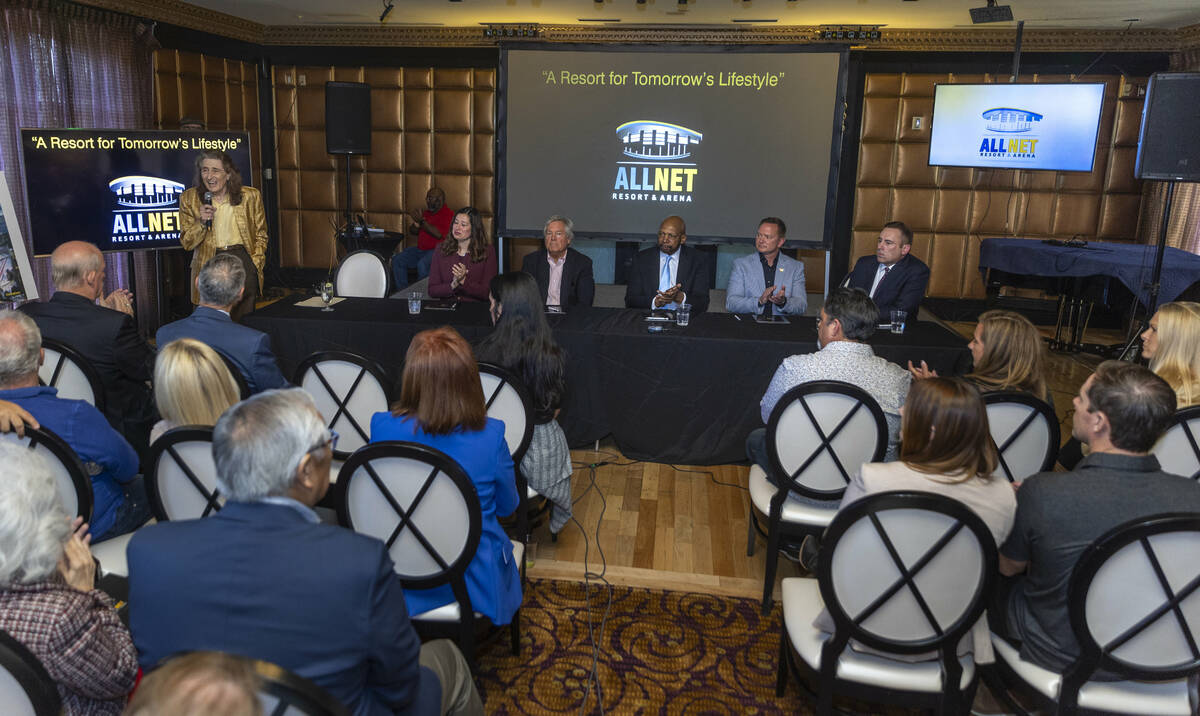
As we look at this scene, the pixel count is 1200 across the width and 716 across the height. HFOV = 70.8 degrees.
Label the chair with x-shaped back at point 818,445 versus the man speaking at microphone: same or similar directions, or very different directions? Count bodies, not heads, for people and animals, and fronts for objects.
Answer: very different directions

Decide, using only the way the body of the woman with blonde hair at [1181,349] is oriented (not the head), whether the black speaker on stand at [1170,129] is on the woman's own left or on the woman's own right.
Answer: on the woman's own right

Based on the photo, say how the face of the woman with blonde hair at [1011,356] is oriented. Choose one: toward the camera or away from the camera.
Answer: away from the camera

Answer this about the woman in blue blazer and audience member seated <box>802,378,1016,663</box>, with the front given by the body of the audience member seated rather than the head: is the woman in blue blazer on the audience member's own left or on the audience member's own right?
on the audience member's own left

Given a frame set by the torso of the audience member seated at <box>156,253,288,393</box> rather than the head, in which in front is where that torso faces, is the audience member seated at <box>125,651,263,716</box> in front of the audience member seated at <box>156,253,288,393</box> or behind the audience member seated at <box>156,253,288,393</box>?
behind

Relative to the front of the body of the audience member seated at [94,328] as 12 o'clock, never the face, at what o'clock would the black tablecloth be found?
The black tablecloth is roughly at 2 o'clock from the audience member seated.

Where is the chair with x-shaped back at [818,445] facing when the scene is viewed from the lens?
facing away from the viewer and to the left of the viewer

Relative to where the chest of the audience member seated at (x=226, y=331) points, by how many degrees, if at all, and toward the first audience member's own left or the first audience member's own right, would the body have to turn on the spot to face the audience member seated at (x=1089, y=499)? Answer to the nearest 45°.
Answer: approximately 135° to the first audience member's own right

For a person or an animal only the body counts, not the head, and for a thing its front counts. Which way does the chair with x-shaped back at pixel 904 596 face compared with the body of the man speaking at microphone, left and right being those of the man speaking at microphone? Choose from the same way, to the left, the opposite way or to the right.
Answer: the opposite way

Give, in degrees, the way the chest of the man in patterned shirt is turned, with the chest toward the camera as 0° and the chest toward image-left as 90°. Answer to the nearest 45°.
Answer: approximately 180°

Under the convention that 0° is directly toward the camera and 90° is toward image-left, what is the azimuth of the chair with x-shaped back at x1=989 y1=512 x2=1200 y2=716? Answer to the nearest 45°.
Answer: approximately 135°

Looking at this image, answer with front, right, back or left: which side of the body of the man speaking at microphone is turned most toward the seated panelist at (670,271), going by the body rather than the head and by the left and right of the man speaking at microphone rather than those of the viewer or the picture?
left

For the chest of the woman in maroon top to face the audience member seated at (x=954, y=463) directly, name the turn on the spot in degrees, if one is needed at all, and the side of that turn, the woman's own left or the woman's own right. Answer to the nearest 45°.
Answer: approximately 45° to the woman's own left
